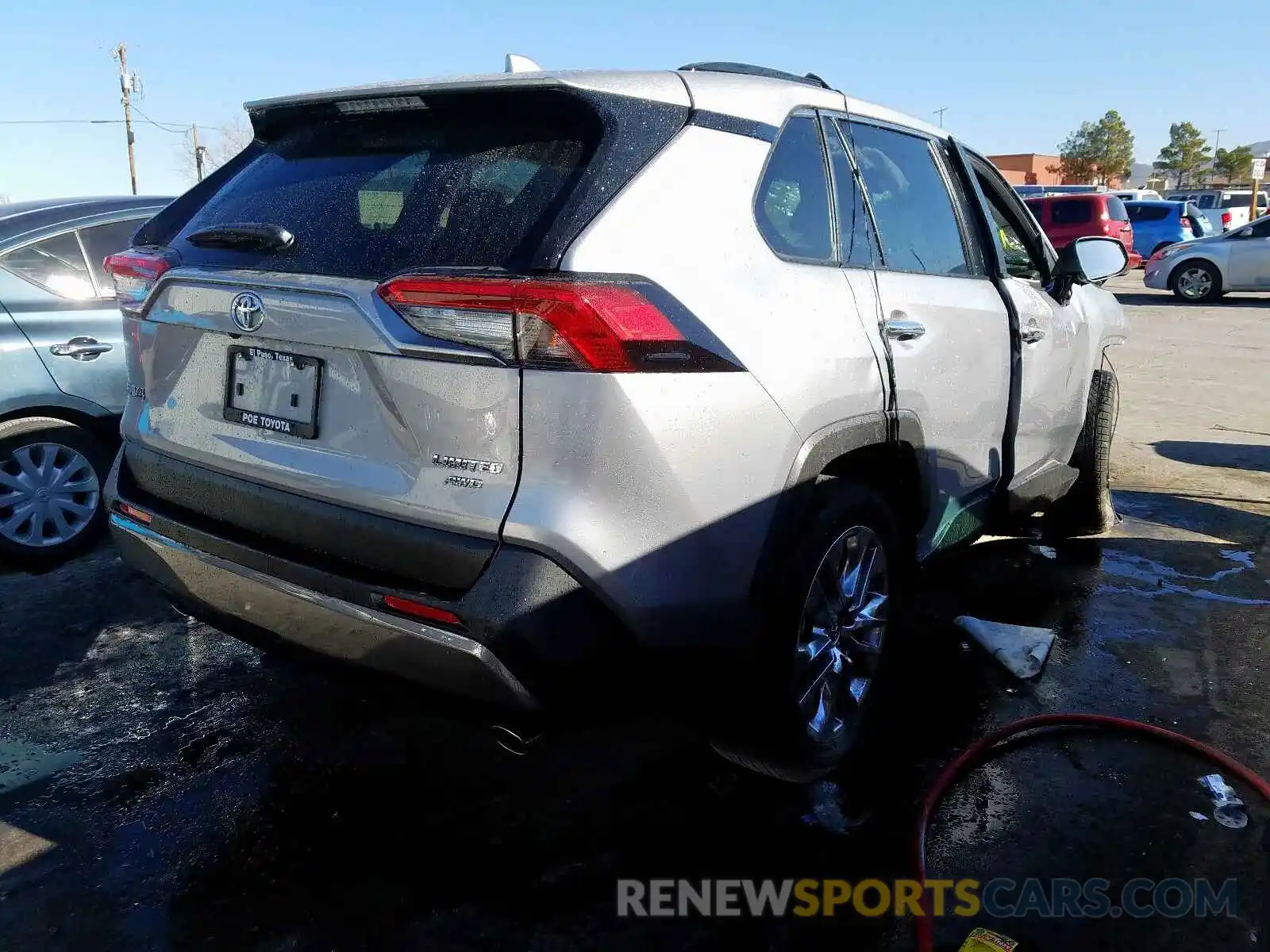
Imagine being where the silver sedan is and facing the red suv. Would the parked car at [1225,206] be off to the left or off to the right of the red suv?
right

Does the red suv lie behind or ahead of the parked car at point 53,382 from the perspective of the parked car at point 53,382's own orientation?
ahead

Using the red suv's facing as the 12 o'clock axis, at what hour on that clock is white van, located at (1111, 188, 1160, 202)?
The white van is roughly at 2 o'clock from the red suv.

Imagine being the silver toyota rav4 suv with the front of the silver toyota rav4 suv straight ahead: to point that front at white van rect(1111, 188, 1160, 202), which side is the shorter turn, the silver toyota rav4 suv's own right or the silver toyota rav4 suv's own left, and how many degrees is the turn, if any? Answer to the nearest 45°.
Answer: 0° — it already faces it

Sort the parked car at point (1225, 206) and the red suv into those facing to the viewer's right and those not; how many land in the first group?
0

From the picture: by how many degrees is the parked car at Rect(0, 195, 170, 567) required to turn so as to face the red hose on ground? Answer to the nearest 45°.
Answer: approximately 45° to its right

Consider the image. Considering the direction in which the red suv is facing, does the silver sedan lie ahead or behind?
behind

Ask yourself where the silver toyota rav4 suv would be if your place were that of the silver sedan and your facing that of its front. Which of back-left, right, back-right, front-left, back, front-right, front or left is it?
left

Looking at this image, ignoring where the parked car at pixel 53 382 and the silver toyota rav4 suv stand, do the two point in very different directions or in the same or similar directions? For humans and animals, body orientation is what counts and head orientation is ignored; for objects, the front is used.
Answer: same or similar directions

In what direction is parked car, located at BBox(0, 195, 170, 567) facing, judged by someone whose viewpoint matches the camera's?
facing to the right of the viewer

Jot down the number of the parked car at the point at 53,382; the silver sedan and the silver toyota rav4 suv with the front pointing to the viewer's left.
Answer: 1
